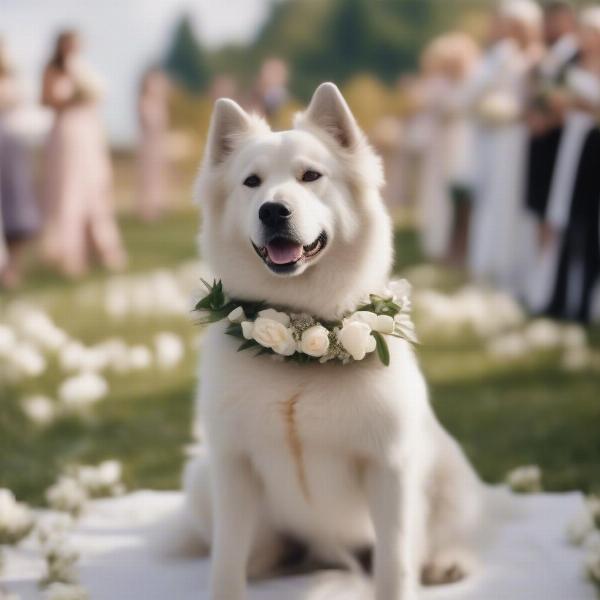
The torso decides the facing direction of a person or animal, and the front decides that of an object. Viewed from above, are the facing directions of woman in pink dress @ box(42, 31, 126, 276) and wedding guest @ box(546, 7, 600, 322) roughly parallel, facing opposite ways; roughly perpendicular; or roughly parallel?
roughly parallel, facing opposite ways

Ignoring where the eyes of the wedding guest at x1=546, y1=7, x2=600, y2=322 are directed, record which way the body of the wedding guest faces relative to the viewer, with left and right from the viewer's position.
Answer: facing to the left of the viewer

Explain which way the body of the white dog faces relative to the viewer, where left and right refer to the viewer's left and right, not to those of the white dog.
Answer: facing the viewer

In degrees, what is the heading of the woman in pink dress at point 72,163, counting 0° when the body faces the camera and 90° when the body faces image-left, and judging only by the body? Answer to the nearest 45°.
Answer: approximately 315°

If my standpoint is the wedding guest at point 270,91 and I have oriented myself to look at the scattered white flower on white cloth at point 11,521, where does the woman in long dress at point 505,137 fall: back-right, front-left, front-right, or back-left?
front-left

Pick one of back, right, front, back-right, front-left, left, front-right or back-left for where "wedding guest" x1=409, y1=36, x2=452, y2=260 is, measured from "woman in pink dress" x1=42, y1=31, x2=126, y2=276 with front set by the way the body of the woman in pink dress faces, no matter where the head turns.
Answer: front-left

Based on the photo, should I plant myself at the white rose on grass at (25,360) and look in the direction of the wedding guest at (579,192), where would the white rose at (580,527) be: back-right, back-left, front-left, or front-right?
front-right

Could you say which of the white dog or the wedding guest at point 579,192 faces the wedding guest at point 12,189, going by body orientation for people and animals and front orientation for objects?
the wedding guest at point 579,192

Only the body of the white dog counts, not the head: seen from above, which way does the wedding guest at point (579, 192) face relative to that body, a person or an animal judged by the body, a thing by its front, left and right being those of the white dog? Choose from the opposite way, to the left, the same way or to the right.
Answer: to the right
